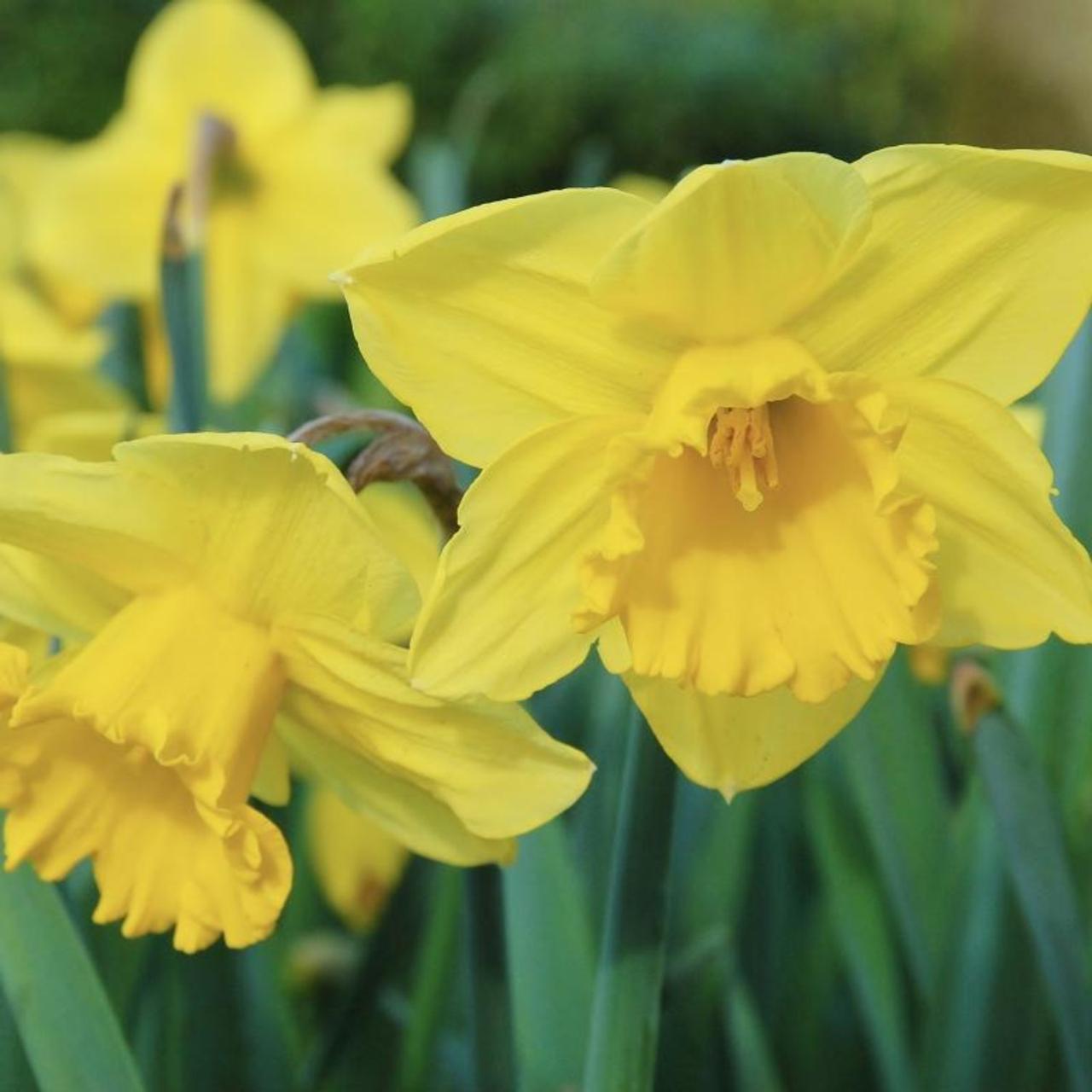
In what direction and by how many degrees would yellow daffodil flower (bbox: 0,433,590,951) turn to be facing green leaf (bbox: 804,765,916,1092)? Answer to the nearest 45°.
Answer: approximately 180°

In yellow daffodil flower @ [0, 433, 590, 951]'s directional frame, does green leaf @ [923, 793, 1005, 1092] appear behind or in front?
behind

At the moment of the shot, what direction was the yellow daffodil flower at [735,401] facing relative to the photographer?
facing the viewer

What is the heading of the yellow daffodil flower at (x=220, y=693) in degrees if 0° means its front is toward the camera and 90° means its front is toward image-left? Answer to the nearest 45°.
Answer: approximately 45°

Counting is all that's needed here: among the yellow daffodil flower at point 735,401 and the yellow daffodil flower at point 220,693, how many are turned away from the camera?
0

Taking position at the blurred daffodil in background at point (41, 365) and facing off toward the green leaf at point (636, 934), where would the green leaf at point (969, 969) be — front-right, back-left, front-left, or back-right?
front-left

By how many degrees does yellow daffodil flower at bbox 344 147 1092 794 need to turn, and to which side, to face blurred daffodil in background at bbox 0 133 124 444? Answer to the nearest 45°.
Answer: approximately 135° to its right
